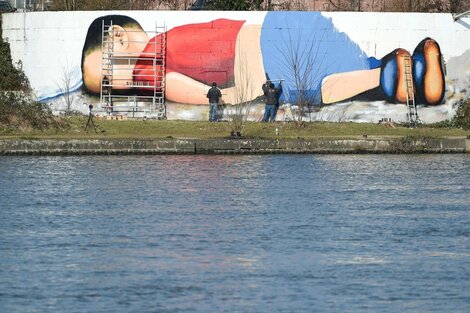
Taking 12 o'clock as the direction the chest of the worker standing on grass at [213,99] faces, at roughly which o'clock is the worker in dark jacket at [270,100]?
The worker in dark jacket is roughly at 3 o'clock from the worker standing on grass.

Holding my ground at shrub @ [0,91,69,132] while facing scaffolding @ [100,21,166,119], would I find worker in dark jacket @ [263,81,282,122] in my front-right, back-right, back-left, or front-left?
front-right

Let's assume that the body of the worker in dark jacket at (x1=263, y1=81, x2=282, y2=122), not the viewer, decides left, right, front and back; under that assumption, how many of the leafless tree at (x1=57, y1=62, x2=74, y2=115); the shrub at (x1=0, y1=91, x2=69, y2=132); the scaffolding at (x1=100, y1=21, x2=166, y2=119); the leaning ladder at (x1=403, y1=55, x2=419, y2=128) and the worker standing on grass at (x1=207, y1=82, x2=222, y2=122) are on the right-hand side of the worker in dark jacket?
1

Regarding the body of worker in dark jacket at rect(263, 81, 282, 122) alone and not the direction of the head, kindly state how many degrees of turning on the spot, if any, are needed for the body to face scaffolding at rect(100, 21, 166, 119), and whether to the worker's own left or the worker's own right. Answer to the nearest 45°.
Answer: approximately 90° to the worker's own left

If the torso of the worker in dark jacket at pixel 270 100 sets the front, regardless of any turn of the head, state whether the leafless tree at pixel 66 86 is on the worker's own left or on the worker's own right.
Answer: on the worker's own left

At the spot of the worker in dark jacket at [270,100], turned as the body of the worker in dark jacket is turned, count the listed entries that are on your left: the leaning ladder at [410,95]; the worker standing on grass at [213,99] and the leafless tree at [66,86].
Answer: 2

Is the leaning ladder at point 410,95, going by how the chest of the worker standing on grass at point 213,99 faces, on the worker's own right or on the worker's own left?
on the worker's own right

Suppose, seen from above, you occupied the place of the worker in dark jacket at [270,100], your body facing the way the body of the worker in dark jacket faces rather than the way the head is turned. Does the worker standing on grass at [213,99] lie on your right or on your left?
on your left

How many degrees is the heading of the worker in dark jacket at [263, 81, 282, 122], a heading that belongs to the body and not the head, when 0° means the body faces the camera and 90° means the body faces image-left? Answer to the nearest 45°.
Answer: approximately 180°

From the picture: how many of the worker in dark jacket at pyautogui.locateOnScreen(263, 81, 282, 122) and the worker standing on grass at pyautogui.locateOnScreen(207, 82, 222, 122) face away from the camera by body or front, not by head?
2

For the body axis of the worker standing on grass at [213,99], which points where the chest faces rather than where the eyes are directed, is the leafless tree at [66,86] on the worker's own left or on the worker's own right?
on the worker's own left

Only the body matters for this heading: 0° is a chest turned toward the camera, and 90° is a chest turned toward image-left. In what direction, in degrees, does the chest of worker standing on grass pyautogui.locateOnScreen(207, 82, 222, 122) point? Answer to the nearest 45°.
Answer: approximately 180°

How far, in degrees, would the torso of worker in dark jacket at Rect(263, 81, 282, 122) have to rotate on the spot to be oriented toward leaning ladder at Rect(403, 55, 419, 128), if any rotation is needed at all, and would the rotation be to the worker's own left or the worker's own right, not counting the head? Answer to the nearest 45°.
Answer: approximately 90° to the worker's own right

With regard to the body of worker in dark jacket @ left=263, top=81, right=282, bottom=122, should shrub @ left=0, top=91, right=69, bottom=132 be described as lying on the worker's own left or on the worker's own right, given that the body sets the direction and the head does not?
on the worker's own left

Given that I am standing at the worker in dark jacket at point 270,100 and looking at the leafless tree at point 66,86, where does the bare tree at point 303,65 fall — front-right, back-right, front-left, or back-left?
back-right
